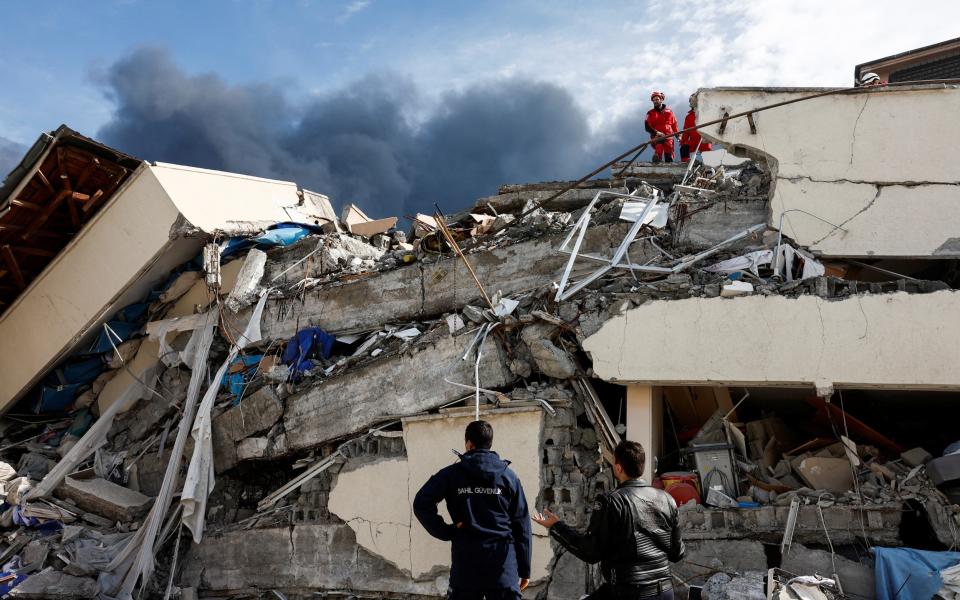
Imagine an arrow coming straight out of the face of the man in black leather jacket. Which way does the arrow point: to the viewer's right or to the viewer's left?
to the viewer's left

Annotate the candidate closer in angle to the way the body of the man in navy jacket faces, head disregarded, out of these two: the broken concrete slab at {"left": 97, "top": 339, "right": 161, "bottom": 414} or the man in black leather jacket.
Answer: the broken concrete slab

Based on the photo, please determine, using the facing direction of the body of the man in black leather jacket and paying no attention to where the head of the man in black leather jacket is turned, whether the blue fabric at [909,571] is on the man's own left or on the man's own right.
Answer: on the man's own right

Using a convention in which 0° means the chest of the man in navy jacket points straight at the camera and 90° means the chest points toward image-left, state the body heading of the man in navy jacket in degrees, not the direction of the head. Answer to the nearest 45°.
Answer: approximately 180°

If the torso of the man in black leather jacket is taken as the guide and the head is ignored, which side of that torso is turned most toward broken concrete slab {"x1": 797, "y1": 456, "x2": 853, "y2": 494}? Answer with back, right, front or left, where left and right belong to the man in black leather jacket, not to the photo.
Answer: right

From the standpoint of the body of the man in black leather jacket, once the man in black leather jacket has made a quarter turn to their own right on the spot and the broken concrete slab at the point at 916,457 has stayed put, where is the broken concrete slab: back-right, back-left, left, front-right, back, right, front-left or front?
front

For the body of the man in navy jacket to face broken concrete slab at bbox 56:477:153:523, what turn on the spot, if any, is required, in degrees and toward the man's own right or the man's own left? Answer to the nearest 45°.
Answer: approximately 45° to the man's own left

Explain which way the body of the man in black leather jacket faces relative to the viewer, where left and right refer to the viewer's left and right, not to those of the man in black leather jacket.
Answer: facing away from the viewer and to the left of the viewer

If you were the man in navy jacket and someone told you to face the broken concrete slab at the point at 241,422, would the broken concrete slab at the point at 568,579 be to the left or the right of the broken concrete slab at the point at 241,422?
right

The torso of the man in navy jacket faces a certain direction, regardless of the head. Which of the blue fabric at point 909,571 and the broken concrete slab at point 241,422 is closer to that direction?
the broken concrete slab

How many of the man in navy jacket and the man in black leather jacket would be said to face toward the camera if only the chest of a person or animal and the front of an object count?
0

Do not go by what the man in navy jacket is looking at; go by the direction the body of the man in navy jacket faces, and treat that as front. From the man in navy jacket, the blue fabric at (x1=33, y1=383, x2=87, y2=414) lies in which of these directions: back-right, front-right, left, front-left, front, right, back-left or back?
front-left
